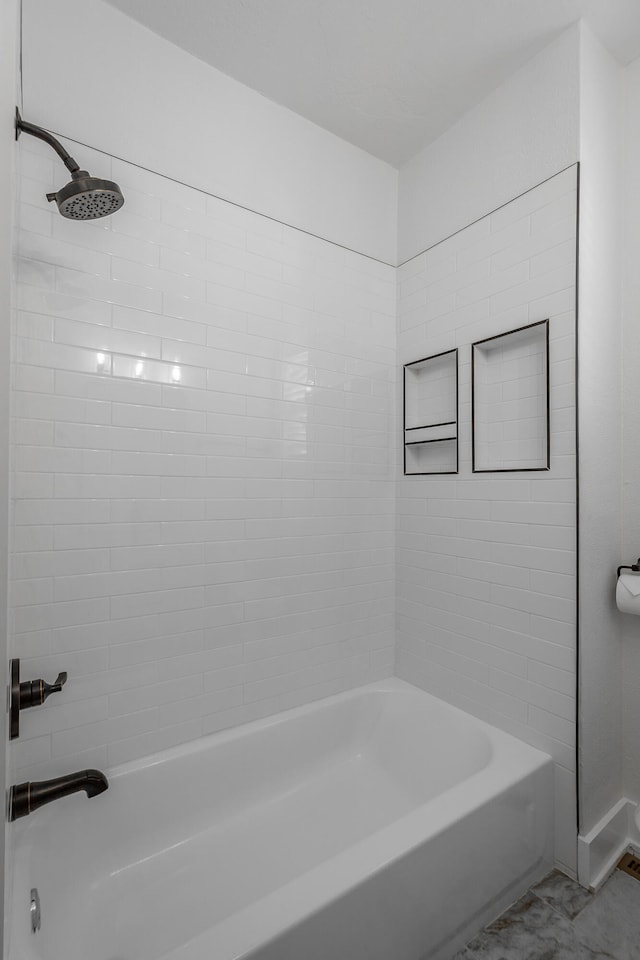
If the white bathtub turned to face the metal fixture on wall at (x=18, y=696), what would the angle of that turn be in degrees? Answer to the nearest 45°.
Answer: approximately 90° to its right

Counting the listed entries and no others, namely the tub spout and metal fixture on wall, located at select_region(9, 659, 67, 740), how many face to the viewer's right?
2

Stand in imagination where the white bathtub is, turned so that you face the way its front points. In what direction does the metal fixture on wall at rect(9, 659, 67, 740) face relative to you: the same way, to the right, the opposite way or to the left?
to the left

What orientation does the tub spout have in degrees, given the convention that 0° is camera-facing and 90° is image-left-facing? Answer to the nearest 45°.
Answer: approximately 270°

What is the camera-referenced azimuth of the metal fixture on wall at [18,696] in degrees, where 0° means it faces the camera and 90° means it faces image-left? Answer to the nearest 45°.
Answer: approximately 270°

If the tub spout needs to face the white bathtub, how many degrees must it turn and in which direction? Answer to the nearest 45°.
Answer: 0° — it already faces it

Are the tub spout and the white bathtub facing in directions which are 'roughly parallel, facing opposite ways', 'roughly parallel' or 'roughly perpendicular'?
roughly perpendicular
